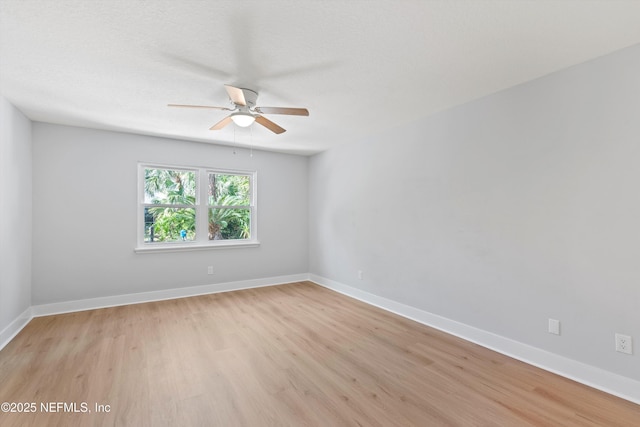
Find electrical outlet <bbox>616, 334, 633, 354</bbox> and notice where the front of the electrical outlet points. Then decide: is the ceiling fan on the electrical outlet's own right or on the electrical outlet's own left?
on the electrical outlet's own right

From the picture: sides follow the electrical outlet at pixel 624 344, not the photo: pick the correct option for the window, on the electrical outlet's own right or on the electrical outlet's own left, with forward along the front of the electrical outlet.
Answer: on the electrical outlet's own right

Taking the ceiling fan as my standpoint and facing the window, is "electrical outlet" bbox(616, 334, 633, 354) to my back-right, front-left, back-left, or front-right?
back-right
